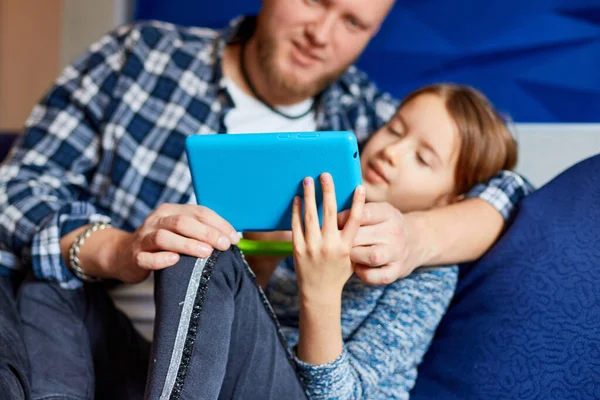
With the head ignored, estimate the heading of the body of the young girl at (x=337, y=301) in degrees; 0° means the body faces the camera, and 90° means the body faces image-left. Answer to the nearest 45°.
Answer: approximately 45°

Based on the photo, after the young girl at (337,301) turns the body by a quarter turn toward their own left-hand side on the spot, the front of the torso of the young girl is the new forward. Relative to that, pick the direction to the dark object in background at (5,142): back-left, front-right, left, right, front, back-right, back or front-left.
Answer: back

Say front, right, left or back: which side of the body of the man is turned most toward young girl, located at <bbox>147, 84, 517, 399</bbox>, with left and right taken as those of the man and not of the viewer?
front

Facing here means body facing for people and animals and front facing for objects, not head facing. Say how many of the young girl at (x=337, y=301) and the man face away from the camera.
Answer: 0

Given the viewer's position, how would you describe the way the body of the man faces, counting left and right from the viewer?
facing the viewer and to the right of the viewer
